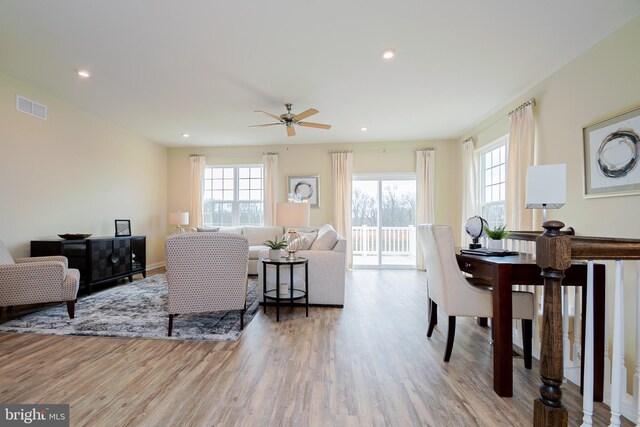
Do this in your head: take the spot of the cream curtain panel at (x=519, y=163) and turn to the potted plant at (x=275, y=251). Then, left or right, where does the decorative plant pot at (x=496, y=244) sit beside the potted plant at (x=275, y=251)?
left

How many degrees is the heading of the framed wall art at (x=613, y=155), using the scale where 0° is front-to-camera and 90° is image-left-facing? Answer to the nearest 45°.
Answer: approximately 45°

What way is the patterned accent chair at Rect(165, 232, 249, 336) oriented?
away from the camera

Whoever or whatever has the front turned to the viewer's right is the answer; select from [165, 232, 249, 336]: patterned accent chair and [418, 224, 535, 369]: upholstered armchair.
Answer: the upholstered armchair

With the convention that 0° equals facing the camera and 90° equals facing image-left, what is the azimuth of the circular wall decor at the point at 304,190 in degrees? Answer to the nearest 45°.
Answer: approximately 0°

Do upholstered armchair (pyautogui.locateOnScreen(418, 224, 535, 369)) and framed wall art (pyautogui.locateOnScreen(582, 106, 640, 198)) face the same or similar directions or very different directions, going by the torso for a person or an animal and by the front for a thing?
very different directions

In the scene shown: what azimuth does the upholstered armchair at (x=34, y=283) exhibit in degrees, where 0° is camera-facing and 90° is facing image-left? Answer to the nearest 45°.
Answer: approximately 270°

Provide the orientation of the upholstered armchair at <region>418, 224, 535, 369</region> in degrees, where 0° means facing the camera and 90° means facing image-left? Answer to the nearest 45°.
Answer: approximately 270°

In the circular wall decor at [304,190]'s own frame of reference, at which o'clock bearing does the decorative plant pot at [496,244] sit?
The decorative plant pot is roughly at 11 o'clock from the circular wall decor.

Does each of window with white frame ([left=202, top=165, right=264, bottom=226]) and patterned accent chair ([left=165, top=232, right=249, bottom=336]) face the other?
yes

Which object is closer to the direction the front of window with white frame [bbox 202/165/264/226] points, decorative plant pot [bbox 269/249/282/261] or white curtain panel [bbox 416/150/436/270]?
the decorative plant pot
